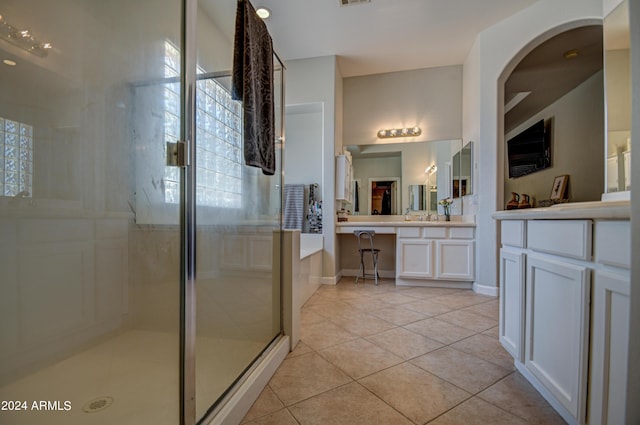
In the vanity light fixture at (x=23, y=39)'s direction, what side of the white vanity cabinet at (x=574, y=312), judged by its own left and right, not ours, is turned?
front

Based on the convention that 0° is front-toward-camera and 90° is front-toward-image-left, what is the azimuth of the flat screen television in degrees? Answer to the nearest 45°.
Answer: approximately 45°

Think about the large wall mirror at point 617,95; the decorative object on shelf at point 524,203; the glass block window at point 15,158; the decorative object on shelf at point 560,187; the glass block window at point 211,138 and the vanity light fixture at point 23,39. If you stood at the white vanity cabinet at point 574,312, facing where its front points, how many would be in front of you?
3

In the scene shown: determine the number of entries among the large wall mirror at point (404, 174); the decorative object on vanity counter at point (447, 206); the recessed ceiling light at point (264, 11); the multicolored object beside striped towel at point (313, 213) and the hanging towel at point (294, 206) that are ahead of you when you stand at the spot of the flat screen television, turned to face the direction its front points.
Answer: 5

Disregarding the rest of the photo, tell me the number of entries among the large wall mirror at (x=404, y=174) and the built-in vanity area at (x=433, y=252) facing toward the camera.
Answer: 2

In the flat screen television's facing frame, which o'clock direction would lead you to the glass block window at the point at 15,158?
The glass block window is roughly at 11 o'clock from the flat screen television.

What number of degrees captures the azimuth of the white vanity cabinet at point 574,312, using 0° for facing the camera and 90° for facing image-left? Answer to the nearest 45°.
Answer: approximately 45°

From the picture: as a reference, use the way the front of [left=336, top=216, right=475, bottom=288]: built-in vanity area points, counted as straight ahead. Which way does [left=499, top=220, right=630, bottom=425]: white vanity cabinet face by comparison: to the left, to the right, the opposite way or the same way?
to the right

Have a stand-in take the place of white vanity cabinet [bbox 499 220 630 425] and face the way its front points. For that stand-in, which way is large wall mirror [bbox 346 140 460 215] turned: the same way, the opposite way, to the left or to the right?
to the left

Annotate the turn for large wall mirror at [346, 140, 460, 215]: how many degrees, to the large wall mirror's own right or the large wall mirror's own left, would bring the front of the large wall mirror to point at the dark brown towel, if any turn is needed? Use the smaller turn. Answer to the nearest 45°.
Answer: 0° — it already faces it

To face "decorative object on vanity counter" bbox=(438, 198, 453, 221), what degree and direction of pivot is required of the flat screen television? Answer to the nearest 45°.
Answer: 0° — it already faces it

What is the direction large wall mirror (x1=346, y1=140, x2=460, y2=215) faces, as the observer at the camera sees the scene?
facing the viewer
